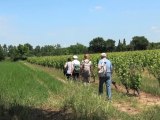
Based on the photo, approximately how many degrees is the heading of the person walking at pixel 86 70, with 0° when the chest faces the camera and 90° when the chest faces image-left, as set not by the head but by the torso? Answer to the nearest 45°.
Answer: approximately 180°
